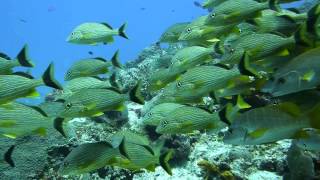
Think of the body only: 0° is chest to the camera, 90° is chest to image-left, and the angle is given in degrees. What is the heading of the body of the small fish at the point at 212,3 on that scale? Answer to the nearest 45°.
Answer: approximately 90°

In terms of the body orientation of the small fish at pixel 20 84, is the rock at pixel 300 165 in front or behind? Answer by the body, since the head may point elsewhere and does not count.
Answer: behind

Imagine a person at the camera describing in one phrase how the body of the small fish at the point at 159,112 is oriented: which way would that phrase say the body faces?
to the viewer's left

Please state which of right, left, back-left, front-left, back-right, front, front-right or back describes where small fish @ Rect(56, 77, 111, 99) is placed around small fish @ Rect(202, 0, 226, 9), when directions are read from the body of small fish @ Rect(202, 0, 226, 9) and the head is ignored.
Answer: front-left

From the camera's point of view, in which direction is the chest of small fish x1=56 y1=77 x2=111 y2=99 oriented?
to the viewer's left

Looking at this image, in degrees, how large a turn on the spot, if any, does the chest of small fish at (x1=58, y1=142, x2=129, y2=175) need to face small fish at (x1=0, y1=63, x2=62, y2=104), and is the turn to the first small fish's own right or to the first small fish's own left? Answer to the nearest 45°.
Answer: approximately 45° to the first small fish's own right

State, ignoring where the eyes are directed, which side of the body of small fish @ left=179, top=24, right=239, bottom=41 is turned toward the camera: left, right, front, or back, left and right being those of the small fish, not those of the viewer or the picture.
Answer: left

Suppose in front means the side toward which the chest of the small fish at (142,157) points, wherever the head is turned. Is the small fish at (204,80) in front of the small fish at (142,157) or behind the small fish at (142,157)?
behind

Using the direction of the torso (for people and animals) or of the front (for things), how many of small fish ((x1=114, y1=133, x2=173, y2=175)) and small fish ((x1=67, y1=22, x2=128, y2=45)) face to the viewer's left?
2

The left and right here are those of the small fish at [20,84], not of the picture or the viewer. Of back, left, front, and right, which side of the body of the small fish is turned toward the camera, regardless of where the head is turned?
left

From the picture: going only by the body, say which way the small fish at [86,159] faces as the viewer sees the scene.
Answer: to the viewer's left

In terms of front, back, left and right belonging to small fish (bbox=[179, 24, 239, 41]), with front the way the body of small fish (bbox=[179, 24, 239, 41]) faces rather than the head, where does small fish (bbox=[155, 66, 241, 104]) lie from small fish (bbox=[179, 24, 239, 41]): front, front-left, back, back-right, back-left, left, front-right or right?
left

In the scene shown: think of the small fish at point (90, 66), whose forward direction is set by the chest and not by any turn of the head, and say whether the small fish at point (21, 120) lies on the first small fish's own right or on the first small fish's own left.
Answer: on the first small fish's own left

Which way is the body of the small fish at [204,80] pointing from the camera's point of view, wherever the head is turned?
to the viewer's left
